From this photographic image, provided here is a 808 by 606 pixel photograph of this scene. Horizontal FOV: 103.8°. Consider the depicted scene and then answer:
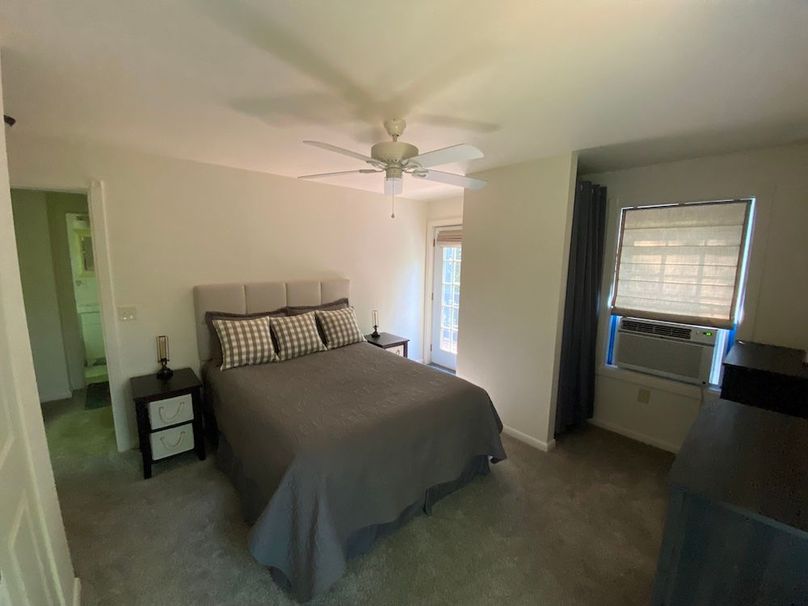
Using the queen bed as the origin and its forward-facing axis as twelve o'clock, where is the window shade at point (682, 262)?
The window shade is roughly at 10 o'clock from the queen bed.

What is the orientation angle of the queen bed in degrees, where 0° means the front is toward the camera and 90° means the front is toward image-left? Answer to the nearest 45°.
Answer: approximately 315°

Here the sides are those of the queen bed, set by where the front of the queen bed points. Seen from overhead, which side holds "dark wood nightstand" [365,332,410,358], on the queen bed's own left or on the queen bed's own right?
on the queen bed's own left

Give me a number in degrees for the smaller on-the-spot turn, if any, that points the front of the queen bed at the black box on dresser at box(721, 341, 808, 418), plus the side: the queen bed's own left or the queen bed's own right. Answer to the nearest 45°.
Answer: approximately 45° to the queen bed's own left

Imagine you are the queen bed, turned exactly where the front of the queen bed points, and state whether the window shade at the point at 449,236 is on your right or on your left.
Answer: on your left

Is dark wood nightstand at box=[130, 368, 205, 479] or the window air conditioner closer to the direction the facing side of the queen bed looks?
the window air conditioner

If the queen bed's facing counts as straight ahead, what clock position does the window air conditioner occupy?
The window air conditioner is roughly at 10 o'clock from the queen bed.

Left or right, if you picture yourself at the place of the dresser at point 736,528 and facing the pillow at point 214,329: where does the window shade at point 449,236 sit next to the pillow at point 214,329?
right
